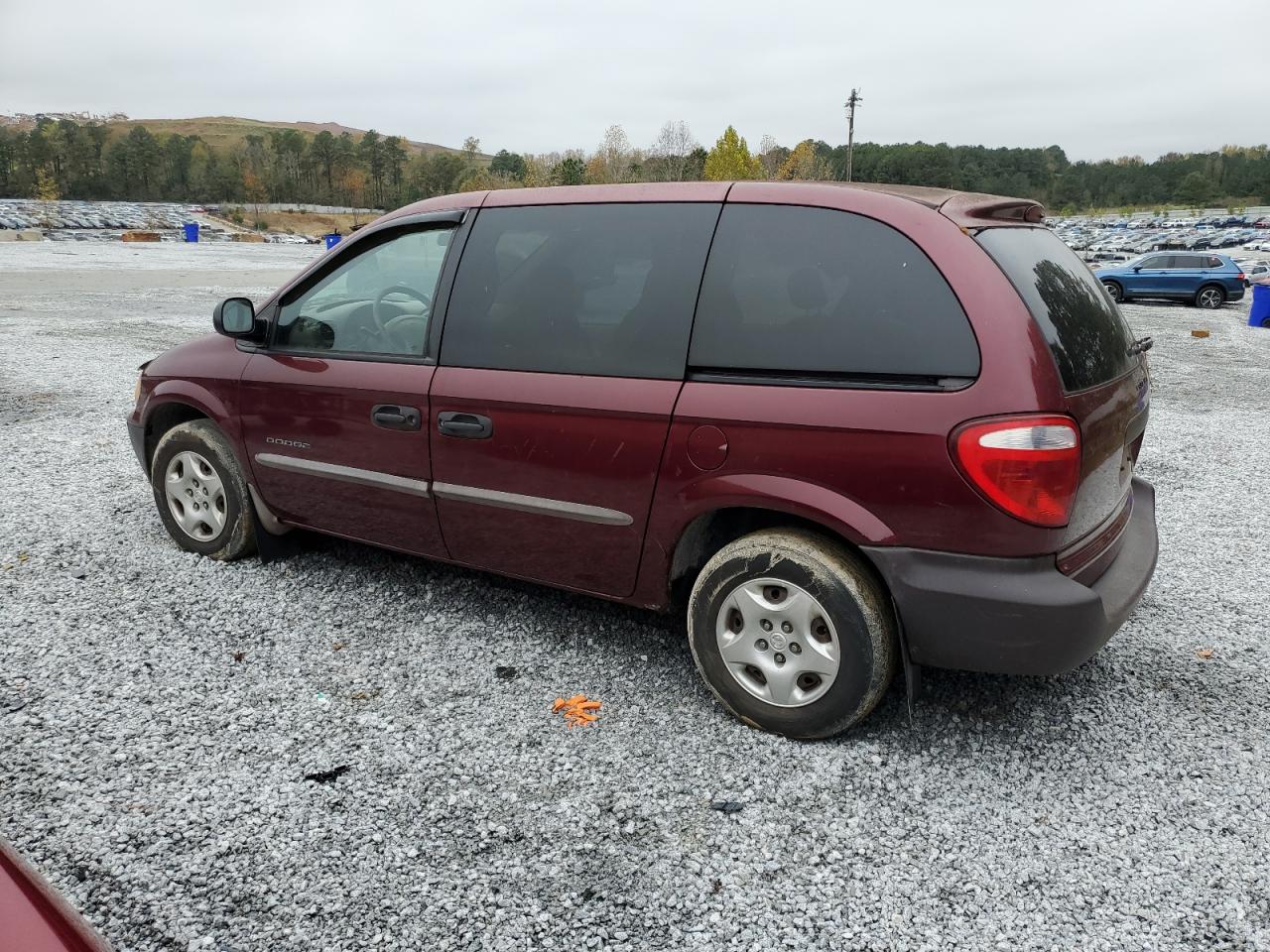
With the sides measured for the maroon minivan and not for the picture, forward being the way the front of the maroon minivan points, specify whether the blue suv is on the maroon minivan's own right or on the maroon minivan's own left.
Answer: on the maroon minivan's own right

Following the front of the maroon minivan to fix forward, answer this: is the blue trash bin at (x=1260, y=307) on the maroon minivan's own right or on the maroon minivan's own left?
on the maroon minivan's own right

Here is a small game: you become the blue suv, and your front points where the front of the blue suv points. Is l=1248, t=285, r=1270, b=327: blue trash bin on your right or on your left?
on your left

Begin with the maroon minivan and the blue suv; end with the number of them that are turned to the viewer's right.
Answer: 0

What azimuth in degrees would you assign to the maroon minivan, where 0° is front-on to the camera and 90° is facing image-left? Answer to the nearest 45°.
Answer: approximately 135°

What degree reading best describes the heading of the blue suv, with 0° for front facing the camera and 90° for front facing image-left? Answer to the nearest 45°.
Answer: approximately 90°
